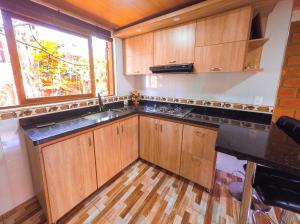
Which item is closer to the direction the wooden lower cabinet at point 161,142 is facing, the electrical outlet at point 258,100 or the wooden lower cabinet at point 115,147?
the wooden lower cabinet

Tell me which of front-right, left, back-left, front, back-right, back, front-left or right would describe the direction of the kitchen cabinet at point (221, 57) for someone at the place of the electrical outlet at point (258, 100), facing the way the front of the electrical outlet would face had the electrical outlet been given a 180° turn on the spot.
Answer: back-left

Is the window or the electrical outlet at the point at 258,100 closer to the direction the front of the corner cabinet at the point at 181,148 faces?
the window

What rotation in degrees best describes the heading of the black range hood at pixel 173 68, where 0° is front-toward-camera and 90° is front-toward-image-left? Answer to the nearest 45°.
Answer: approximately 45°

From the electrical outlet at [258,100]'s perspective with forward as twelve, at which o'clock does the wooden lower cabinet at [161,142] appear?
The wooden lower cabinet is roughly at 2 o'clock from the electrical outlet.

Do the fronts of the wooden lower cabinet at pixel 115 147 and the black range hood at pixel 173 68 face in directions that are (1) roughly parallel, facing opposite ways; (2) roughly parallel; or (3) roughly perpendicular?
roughly perpendicular

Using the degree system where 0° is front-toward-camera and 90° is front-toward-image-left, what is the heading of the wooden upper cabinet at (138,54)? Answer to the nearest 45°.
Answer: approximately 45°

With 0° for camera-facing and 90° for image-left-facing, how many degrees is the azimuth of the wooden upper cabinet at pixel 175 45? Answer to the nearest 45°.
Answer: approximately 45°

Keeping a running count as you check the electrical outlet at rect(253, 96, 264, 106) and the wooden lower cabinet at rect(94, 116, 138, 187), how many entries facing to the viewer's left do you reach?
0

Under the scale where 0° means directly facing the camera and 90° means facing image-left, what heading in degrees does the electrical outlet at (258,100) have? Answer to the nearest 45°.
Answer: approximately 0°
